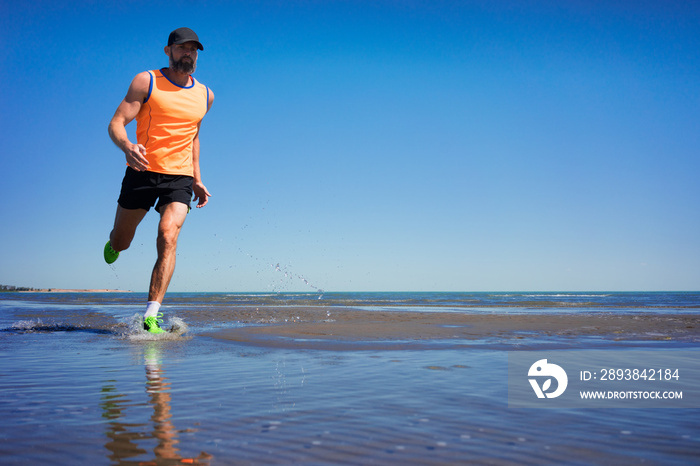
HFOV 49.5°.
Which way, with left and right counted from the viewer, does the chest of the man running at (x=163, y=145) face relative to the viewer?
facing the viewer and to the right of the viewer

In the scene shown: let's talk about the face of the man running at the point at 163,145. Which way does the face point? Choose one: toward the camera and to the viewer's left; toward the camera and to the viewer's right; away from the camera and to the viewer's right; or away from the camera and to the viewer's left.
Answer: toward the camera and to the viewer's right
